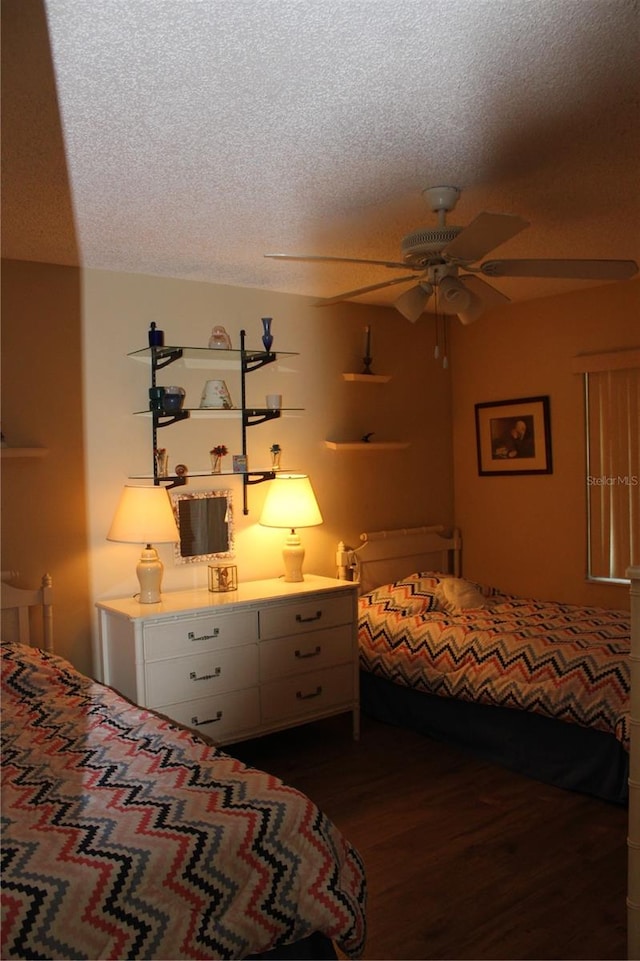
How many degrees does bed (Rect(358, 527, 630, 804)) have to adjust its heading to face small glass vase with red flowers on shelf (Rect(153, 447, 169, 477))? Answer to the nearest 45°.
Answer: approximately 135° to its right

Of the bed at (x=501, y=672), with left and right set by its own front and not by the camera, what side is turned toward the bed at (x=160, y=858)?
right

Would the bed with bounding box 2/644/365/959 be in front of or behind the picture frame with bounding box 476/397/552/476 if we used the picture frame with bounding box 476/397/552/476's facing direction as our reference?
in front

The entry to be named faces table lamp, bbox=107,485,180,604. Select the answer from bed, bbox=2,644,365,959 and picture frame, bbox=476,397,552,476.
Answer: the picture frame

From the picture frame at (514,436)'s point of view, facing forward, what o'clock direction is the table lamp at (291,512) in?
The table lamp is roughly at 12 o'clock from the picture frame.

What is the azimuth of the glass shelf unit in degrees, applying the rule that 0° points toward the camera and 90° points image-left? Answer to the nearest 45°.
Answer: approximately 315°

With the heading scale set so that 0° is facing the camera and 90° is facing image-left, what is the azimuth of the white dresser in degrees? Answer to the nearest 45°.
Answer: approximately 315°

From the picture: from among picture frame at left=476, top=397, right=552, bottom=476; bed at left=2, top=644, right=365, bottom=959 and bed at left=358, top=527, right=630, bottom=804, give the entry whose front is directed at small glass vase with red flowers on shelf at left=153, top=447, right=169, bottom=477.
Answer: the picture frame

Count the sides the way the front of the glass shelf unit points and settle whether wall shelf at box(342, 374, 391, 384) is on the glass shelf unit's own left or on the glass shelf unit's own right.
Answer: on the glass shelf unit's own left

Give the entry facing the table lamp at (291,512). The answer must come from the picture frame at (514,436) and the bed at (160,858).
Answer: the picture frame

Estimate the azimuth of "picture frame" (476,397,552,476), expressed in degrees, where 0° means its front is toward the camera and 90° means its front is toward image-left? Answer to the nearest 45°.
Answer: approximately 45°
